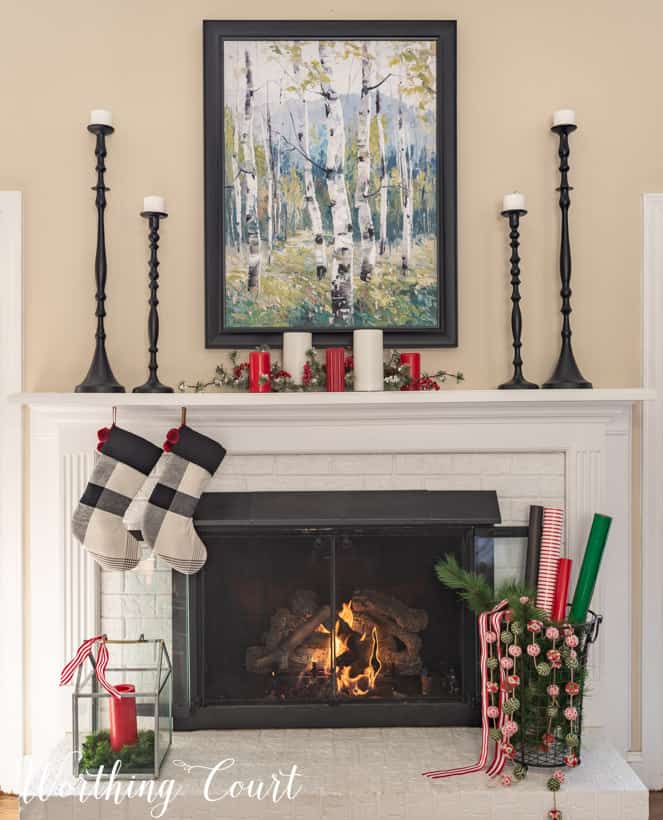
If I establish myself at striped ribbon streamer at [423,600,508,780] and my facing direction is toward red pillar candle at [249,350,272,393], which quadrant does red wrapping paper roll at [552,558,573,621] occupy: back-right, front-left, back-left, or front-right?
back-right

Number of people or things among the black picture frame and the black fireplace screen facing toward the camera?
2

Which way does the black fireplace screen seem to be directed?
toward the camera

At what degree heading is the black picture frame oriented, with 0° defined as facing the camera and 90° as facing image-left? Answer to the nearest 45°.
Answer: approximately 0°
